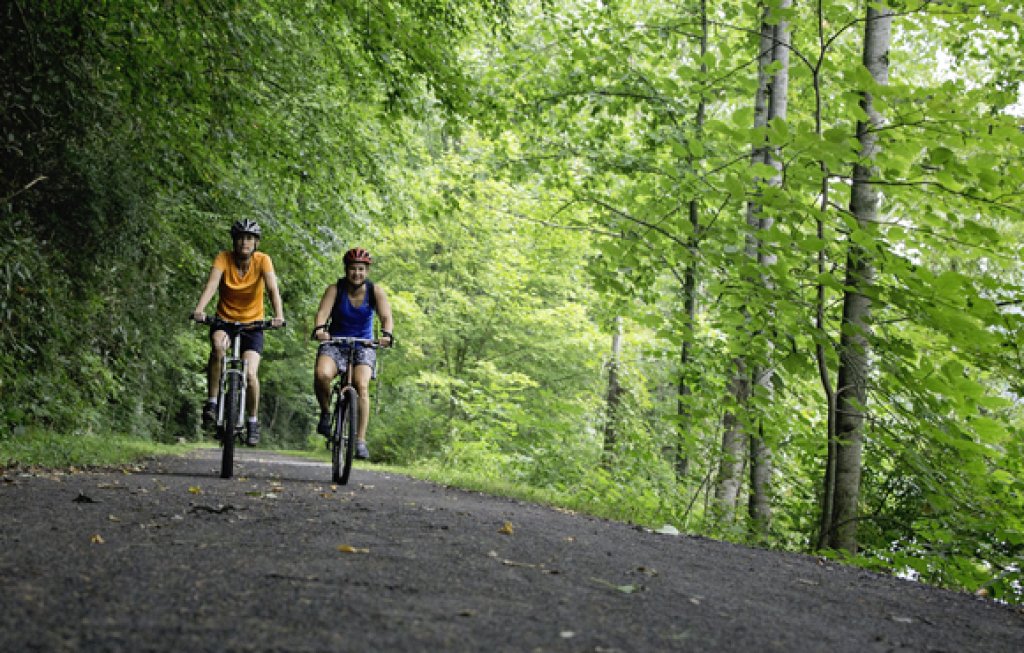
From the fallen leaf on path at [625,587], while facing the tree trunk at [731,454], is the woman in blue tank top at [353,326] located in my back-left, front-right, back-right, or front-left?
front-left

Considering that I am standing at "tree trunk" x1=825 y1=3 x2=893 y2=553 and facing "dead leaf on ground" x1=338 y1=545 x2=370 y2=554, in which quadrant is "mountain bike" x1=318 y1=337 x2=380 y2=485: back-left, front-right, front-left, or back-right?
front-right

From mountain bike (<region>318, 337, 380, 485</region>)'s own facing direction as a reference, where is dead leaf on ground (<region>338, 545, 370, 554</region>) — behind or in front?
in front

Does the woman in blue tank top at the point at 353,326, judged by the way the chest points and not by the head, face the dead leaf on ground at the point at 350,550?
yes

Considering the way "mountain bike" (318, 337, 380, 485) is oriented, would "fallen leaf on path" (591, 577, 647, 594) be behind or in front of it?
in front

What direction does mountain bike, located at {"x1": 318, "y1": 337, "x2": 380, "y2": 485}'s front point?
toward the camera

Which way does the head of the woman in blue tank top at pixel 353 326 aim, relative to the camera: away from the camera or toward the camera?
toward the camera

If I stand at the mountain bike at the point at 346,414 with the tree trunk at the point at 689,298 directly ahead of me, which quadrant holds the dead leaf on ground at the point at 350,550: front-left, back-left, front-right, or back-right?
back-right

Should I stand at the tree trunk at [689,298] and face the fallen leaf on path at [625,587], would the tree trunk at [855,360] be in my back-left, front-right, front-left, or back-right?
front-left

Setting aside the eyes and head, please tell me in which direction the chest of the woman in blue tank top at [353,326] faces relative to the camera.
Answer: toward the camera

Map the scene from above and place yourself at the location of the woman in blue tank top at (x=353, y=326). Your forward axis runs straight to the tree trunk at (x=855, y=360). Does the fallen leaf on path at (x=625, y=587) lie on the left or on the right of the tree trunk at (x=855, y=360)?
right

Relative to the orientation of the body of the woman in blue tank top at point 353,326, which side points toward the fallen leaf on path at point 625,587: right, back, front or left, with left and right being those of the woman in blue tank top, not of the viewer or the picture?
front
